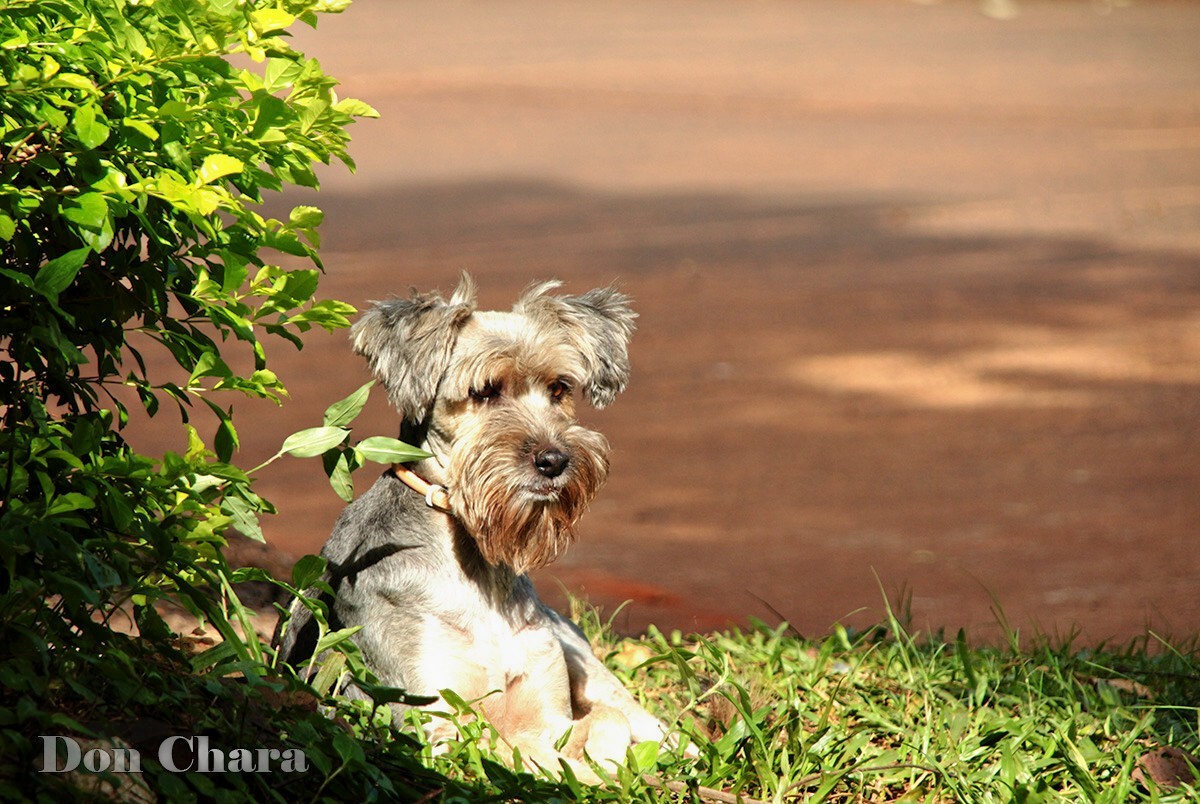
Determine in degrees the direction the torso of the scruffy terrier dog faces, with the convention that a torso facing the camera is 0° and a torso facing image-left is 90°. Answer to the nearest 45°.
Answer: approximately 315°

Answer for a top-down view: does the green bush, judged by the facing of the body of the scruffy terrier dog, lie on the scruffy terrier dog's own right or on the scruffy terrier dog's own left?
on the scruffy terrier dog's own right
